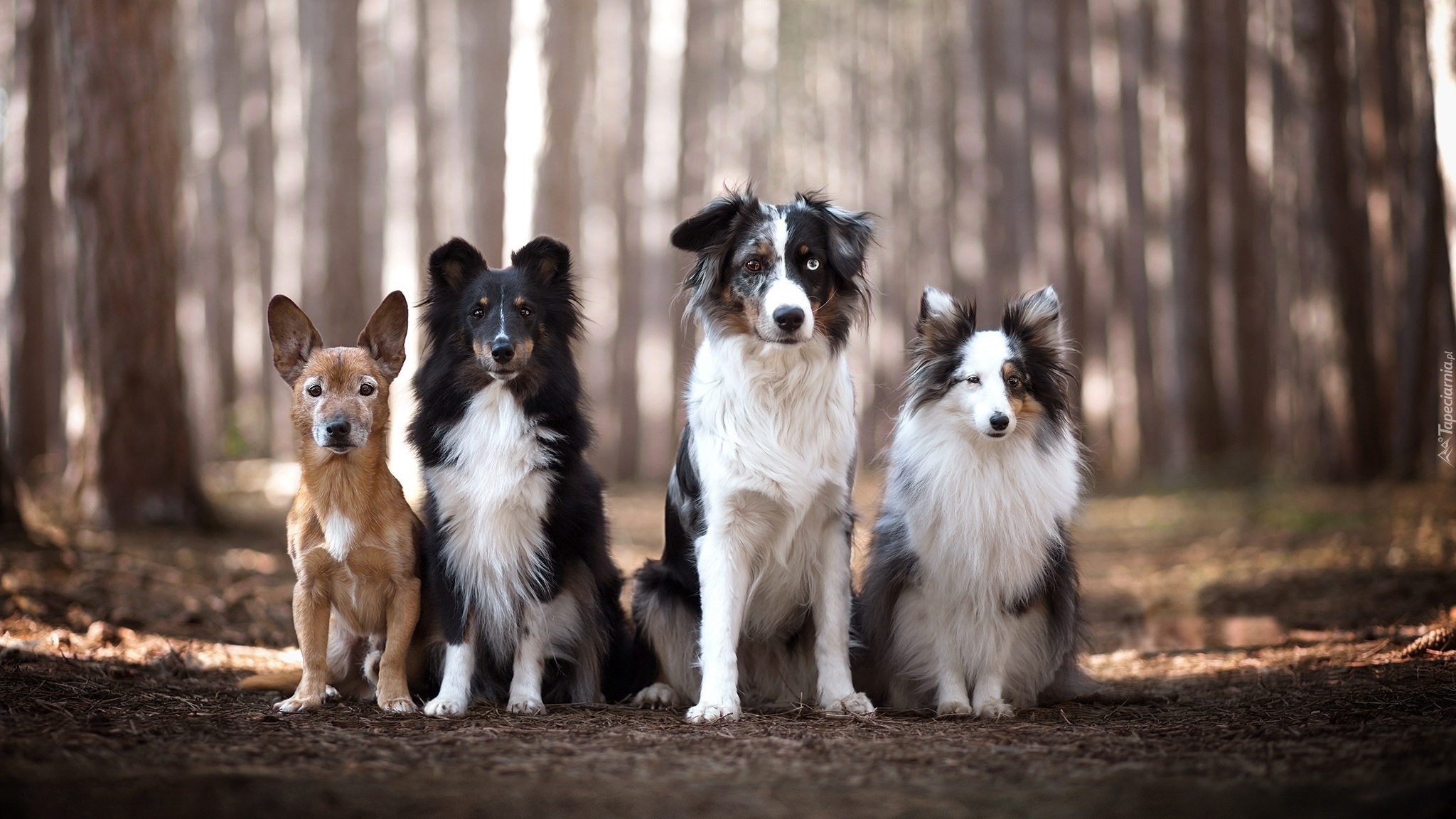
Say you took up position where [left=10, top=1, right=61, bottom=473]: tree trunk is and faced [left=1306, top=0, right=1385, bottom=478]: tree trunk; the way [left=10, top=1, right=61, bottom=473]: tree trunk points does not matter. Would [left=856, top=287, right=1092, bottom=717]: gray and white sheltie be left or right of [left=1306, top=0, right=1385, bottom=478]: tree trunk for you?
right

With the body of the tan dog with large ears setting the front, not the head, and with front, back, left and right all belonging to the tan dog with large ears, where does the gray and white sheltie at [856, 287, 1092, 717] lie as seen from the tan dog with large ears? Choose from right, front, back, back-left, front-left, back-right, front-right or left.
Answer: left

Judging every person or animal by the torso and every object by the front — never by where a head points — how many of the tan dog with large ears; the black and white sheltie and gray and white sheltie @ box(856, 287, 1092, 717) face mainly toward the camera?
3

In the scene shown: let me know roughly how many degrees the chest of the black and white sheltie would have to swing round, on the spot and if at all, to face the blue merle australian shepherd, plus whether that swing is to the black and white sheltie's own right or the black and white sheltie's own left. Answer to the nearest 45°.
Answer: approximately 90° to the black and white sheltie's own left

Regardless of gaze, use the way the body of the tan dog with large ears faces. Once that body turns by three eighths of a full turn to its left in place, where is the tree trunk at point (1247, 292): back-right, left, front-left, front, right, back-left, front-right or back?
front

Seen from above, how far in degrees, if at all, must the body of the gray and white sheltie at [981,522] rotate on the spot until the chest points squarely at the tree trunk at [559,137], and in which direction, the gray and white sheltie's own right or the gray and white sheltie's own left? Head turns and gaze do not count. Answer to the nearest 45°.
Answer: approximately 135° to the gray and white sheltie's own right

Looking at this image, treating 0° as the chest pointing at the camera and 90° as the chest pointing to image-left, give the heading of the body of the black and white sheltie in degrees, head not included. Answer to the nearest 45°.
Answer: approximately 0°

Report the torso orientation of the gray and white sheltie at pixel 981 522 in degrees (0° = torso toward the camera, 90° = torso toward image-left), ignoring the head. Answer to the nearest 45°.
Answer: approximately 0°

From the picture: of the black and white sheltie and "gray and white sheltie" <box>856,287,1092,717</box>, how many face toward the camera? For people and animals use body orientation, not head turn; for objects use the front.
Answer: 2
